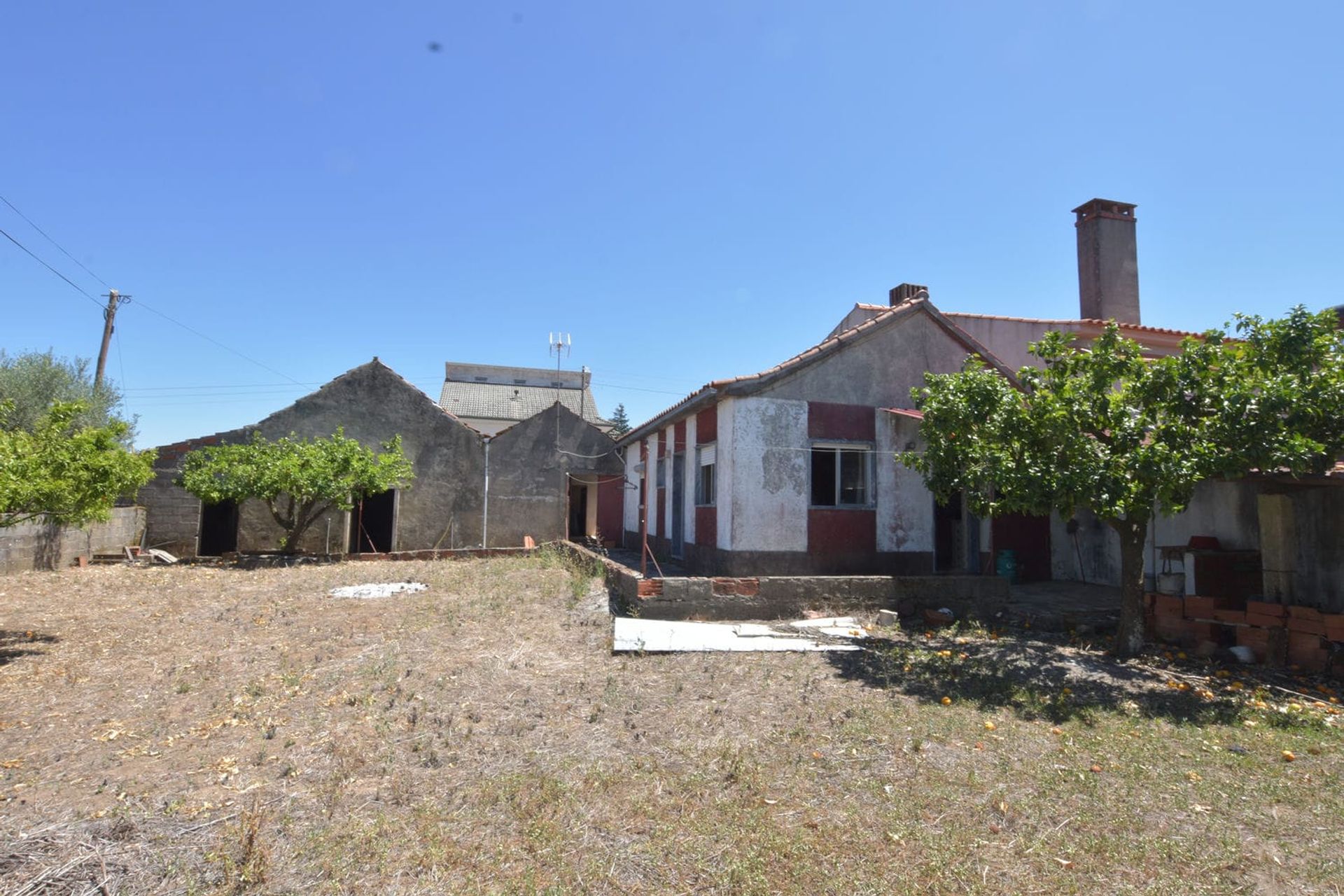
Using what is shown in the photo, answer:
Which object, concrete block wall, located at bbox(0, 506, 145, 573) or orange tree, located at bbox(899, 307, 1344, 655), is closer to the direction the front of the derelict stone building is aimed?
the orange tree

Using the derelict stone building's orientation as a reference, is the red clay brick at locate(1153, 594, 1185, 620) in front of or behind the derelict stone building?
in front

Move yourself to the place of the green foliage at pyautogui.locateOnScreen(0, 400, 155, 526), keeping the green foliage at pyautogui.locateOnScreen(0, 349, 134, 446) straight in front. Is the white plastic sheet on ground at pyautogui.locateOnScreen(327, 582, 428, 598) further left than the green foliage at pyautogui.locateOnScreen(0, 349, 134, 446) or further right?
right

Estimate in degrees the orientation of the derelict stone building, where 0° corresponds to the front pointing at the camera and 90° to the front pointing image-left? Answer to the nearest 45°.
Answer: approximately 0°

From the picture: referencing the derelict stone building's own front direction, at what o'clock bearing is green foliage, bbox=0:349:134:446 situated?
The green foliage is roughly at 4 o'clock from the derelict stone building.

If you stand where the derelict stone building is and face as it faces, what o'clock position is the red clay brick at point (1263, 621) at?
The red clay brick is roughly at 11 o'clock from the derelict stone building.
